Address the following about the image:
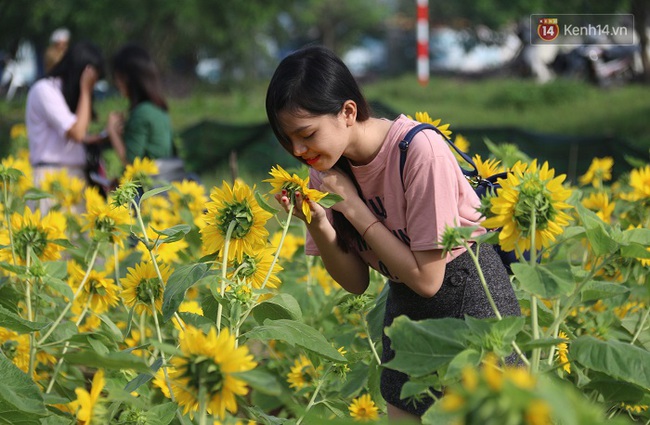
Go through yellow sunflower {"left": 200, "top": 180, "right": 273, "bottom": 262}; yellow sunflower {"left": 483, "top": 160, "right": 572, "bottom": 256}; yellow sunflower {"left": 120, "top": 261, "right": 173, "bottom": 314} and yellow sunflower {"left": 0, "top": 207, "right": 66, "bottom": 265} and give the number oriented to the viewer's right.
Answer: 0

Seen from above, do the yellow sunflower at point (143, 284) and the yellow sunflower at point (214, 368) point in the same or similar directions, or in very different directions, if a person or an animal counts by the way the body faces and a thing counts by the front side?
same or similar directions

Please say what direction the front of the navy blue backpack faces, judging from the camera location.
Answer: facing to the right of the viewer

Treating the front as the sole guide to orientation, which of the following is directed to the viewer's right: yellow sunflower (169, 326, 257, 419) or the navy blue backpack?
the navy blue backpack

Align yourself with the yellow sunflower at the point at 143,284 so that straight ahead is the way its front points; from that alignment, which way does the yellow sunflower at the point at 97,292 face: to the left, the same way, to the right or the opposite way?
the same way
